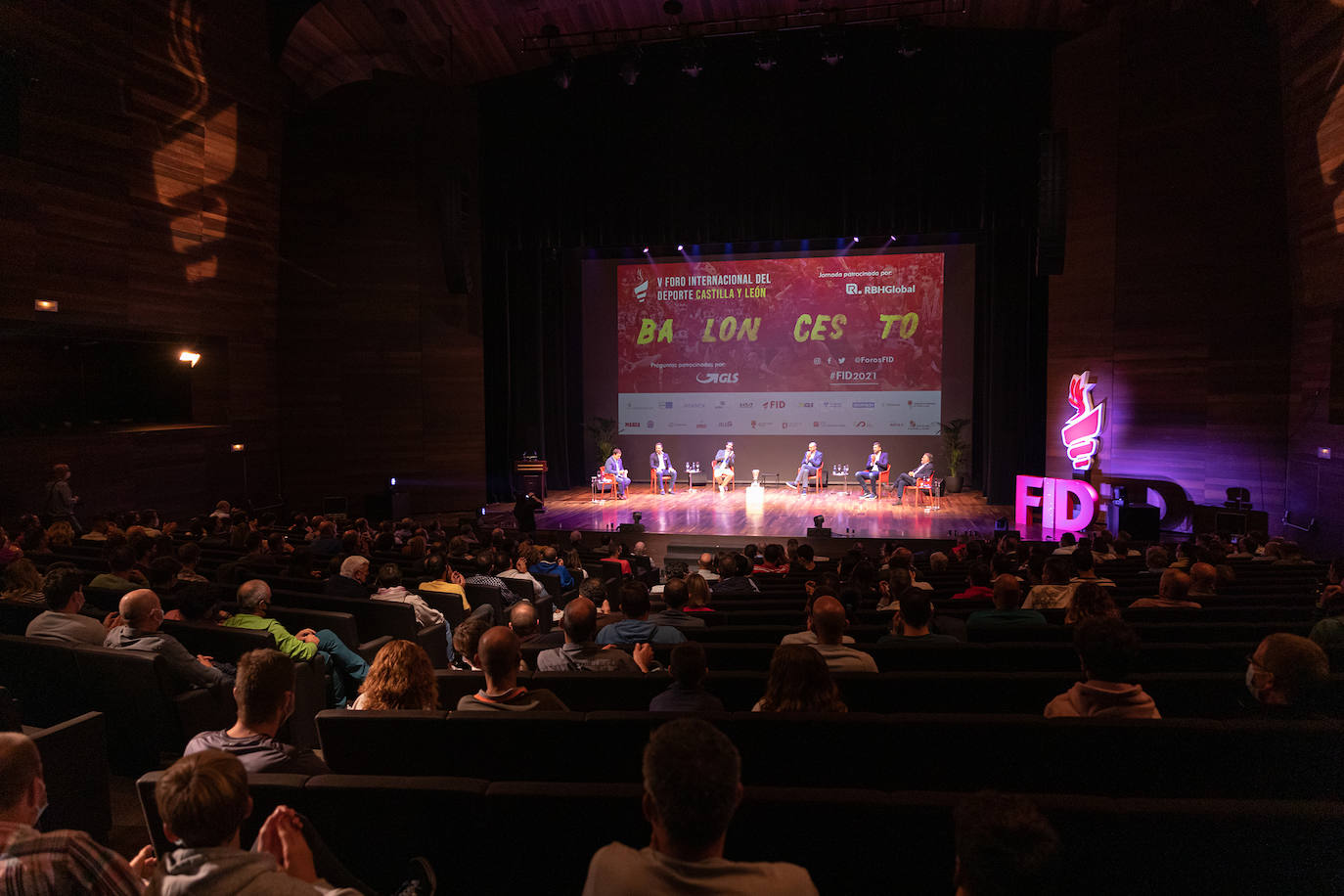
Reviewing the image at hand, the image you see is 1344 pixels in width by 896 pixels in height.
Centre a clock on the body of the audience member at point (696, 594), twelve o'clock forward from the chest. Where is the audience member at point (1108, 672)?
the audience member at point (1108, 672) is roughly at 5 o'clock from the audience member at point (696, 594).

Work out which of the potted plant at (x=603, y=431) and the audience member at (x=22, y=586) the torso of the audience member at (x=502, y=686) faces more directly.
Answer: the potted plant

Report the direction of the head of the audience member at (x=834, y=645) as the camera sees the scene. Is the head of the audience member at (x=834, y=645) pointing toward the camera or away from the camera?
away from the camera

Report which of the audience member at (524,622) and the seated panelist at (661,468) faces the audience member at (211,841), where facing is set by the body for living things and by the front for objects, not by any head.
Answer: the seated panelist

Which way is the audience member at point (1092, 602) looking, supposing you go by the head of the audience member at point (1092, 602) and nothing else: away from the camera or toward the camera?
away from the camera

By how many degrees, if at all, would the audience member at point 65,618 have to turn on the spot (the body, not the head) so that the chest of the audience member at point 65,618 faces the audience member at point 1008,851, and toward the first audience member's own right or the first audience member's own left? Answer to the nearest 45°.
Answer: approximately 135° to the first audience member's own right

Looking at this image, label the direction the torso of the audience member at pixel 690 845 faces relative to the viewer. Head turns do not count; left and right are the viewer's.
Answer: facing away from the viewer

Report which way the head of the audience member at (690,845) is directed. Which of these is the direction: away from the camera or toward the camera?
away from the camera

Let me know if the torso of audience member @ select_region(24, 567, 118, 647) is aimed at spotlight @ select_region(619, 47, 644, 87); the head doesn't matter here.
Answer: yes

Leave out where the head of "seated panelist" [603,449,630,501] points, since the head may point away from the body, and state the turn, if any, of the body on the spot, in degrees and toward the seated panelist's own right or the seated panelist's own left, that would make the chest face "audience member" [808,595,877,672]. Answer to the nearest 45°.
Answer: approximately 45° to the seated panelist's own right

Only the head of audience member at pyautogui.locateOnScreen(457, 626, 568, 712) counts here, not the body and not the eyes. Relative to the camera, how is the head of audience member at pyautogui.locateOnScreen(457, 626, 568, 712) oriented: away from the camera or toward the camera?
away from the camera

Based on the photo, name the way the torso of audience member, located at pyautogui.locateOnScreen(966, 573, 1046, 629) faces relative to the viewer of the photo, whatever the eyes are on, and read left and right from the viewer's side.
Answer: facing away from the viewer

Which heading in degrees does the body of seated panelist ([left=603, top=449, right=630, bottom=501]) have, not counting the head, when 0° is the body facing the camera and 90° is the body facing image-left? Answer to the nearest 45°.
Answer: approximately 315°

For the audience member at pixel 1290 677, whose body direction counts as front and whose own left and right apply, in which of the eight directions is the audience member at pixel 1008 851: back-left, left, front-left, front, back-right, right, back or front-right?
back-left

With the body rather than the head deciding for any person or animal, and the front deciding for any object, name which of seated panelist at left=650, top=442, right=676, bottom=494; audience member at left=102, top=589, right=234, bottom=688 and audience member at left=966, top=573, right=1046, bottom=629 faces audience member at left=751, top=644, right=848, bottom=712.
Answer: the seated panelist
